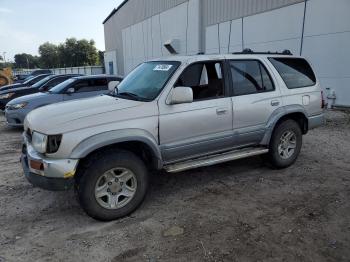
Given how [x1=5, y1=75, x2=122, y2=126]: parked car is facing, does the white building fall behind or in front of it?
behind

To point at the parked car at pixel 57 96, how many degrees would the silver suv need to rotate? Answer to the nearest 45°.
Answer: approximately 90° to its right

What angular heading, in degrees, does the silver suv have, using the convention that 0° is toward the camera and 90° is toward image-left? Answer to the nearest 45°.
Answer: approximately 45°

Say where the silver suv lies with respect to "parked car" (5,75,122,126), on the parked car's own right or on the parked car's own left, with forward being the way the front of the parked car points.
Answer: on the parked car's own left

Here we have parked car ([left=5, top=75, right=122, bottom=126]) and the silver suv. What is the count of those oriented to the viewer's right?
0

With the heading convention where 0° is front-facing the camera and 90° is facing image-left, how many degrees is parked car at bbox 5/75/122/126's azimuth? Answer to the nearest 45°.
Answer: approximately 45°

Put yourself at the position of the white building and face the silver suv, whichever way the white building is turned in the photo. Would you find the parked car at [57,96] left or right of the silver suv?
right
